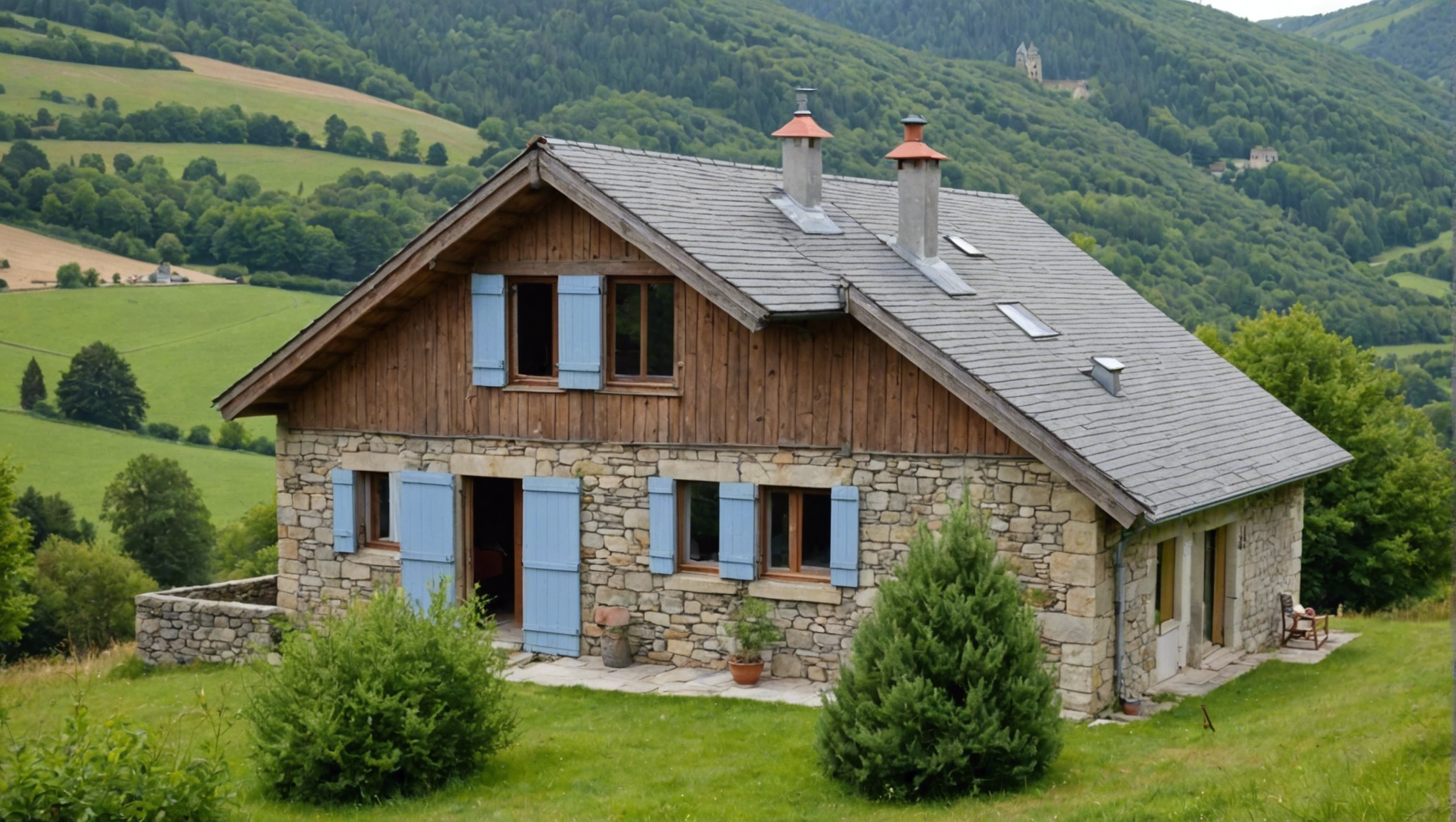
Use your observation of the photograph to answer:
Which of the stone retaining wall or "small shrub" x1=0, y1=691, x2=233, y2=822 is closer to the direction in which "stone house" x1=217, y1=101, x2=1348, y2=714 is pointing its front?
the small shrub

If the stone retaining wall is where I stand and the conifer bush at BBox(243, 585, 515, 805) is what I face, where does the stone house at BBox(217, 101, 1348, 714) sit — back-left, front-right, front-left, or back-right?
front-left

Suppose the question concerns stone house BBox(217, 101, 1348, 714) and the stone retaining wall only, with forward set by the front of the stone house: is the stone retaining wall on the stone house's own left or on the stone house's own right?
on the stone house's own right

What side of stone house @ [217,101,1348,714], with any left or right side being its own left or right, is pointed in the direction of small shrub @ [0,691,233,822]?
front

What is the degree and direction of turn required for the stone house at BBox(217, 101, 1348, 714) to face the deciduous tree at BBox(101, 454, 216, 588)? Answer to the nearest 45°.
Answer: approximately 90° to its right

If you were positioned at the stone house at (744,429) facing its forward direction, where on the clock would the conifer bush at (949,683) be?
The conifer bush is roughly at 10 o'clock from the stone house.

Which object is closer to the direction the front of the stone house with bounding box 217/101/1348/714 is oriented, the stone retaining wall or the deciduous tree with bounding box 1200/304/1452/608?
the stone retaining wall

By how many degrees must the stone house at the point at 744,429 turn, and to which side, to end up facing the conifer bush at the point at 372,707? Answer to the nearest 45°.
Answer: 0° — it already faces it

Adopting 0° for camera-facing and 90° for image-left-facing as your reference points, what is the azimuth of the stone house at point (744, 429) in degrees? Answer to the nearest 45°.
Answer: approximately 45°

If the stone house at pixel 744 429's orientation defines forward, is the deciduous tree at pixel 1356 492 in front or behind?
behind
